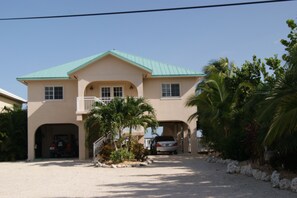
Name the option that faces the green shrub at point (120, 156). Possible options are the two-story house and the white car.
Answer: the two-story house

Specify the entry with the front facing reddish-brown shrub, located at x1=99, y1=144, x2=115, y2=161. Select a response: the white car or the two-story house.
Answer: the two-story house

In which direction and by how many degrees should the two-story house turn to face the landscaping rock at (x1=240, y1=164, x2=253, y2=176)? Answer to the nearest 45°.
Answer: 0° — it already faces it

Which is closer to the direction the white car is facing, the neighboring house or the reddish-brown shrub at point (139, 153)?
the neighboring house

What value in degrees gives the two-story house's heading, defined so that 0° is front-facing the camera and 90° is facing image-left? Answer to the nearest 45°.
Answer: approximately 0°

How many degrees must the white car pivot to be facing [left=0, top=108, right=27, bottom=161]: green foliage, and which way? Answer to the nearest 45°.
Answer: approximately 90° to its left

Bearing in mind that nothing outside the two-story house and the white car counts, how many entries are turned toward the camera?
1

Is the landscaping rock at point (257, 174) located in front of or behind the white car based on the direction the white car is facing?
behind

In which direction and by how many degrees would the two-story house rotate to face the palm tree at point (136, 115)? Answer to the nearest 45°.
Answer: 0° — it already faces it

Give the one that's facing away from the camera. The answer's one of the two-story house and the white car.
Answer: the white car

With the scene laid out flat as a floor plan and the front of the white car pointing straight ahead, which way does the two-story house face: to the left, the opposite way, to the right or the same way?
the opposite way

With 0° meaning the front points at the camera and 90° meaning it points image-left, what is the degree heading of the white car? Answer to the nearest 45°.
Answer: approximately 180°
